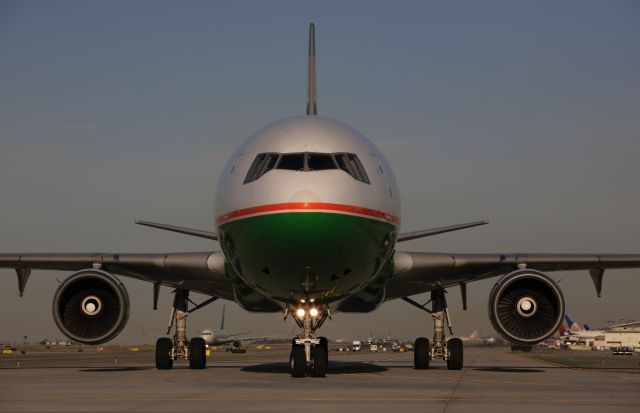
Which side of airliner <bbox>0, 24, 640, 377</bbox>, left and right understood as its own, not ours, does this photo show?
front
